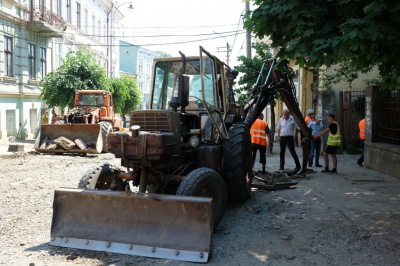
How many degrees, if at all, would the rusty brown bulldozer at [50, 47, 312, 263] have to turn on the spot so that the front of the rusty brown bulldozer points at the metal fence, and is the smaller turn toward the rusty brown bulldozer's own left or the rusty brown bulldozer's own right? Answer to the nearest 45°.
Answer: approximately 180°

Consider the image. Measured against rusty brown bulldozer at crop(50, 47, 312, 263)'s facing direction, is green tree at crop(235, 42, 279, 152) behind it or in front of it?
behind

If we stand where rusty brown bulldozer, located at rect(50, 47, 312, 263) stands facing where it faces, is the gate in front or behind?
behind

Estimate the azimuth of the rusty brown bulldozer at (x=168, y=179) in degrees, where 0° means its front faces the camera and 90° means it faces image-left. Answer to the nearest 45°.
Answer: approximately 45°

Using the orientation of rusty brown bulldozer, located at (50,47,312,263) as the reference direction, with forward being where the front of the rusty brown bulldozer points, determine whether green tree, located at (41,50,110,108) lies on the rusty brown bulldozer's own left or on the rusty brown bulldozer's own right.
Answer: on the rusty brown bulldozer's own right
